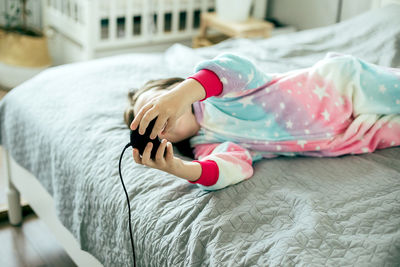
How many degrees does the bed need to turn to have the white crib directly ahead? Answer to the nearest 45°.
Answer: approximately 135° to its right
